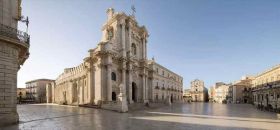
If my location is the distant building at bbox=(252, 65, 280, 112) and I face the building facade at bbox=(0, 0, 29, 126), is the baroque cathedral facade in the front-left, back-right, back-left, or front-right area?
front-right

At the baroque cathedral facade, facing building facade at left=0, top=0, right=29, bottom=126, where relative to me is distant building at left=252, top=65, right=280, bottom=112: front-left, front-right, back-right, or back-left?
back-left

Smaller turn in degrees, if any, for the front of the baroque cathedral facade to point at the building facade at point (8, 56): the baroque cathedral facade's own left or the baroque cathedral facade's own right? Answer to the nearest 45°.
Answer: approximately 45° to the baroque cathedral facade's own right

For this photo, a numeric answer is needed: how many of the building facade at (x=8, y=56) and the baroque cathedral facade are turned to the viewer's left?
0

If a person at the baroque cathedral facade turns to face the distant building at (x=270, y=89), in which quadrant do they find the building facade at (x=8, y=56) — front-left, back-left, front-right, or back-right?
back-right

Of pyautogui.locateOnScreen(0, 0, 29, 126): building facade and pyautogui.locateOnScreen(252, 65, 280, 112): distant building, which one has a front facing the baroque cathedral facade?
the distant building

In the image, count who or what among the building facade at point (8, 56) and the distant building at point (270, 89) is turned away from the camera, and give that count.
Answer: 0

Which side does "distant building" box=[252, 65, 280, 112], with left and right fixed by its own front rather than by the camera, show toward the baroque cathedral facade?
front

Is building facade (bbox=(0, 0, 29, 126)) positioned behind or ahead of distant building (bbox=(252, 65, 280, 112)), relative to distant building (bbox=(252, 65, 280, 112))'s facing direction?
ahead

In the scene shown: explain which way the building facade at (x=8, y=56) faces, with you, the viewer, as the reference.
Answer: facing the viewer and to the right of the viewer

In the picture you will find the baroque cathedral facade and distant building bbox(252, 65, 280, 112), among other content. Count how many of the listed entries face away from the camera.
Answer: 0

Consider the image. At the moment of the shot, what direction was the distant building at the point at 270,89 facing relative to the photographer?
facing the viewer and to the left of the viewer
